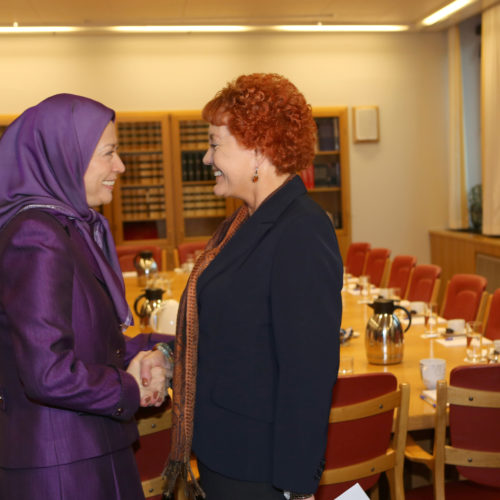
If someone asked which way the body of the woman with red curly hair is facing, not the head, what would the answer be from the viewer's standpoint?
to the viewer's left

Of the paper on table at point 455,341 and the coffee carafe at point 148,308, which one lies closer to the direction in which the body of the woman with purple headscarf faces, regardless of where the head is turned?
the paper on table

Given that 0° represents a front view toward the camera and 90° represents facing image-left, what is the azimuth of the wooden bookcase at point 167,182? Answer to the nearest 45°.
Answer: approximately 0°

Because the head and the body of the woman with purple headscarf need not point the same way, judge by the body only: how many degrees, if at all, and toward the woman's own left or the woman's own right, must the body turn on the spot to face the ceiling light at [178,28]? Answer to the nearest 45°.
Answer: approximately 90° to the woman's own left

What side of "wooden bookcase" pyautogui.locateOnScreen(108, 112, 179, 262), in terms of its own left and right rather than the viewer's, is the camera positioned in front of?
front

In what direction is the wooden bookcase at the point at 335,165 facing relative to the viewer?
toward the camera

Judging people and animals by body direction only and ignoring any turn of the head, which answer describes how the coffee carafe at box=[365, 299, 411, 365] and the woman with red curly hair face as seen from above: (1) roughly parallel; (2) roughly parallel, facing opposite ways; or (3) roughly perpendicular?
roughly parallel

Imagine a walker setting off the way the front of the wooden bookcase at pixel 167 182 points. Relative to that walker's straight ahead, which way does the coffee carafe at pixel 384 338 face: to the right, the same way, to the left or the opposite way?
to the right

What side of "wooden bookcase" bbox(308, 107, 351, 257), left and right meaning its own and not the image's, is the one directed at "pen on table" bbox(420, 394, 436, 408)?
front

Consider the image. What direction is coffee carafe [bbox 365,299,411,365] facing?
to the viewer's left

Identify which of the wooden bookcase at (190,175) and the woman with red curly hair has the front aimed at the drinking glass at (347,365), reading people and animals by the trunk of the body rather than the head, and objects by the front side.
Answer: the wooden bookcase

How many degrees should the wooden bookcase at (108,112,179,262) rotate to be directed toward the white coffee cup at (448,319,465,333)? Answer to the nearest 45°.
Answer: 0° — it already faces it

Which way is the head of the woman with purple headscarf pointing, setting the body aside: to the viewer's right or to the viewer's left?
to the viewer's right

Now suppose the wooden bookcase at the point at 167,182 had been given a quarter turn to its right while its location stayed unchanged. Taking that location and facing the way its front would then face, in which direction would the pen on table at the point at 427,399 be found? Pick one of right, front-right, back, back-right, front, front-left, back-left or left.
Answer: left

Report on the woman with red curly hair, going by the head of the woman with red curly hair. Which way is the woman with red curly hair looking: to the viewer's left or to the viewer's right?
to the viewer's left

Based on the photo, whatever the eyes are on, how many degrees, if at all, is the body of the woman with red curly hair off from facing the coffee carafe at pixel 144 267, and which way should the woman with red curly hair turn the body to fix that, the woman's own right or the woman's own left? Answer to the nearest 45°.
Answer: approximately 90° to the woman's own right

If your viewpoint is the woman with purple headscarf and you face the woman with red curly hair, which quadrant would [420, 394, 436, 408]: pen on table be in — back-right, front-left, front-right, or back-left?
front-left

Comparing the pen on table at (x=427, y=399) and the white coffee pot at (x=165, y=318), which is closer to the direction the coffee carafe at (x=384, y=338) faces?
the white coffee pot

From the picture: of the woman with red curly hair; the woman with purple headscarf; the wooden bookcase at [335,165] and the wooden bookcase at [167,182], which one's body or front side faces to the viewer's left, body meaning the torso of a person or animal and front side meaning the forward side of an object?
the woman with red curly hair

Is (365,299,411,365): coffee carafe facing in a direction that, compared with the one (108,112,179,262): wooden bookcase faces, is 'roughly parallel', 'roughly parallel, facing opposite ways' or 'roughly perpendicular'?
roughly perpendicular

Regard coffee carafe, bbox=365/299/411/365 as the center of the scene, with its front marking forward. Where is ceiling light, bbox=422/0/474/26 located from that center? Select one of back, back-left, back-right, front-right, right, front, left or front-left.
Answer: right
